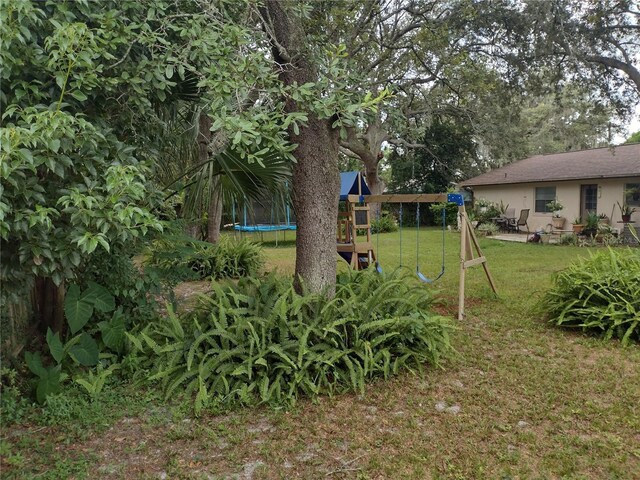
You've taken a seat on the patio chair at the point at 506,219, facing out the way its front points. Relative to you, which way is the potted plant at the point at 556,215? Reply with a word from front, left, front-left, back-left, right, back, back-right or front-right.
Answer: left

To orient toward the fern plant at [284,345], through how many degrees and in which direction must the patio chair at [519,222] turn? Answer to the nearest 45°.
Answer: approximately 45° to its left

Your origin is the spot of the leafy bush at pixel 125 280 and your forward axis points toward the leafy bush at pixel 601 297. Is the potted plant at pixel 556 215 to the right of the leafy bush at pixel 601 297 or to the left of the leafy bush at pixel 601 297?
left

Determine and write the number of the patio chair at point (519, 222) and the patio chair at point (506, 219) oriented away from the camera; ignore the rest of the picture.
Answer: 0

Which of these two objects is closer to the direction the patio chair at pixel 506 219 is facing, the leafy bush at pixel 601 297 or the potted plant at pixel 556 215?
the leafy bush

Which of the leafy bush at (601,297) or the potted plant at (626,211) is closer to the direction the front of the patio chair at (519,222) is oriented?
the leafy bush

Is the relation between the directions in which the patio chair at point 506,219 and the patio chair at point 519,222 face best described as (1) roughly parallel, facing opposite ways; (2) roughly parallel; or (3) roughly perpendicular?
roughly parallel

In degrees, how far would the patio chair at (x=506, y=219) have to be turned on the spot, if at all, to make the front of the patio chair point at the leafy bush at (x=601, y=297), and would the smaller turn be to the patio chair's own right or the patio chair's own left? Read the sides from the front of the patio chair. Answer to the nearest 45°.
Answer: approximately 45° to the patio chair's own left

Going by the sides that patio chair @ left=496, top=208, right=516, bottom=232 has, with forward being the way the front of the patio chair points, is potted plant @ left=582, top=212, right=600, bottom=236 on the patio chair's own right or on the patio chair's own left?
on the patio chair's own left

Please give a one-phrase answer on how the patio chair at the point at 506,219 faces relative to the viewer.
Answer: facing the viewer and to the left of the viewer

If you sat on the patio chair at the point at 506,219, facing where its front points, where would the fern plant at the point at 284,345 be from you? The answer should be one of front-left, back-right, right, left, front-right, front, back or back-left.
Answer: front-left

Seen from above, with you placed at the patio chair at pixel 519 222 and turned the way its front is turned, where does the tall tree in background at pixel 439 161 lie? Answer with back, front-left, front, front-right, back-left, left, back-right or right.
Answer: right

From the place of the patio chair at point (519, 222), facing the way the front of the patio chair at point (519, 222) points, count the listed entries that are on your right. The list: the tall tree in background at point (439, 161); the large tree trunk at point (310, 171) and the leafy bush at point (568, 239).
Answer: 1

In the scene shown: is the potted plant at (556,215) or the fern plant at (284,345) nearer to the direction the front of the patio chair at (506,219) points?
the fern plant

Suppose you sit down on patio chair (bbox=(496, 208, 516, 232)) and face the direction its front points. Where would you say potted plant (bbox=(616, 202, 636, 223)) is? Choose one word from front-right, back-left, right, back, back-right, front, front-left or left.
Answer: left
